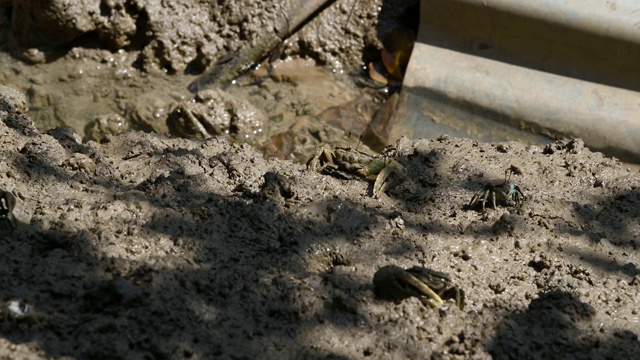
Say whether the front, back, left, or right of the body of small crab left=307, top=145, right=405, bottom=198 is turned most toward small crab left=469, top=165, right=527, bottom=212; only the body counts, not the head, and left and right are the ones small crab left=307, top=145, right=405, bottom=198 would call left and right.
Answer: left

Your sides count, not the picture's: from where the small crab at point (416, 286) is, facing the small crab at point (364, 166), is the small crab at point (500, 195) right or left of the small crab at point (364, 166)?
right

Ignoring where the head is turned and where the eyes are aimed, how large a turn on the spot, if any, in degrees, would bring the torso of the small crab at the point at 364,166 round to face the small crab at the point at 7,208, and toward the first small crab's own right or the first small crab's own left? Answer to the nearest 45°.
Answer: approximately 45° to the first small crab's own right

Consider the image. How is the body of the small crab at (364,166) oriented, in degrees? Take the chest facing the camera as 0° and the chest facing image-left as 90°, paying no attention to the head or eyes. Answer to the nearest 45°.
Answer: approximately 0°

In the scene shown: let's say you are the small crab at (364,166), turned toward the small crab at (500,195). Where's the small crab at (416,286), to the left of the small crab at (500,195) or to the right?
right

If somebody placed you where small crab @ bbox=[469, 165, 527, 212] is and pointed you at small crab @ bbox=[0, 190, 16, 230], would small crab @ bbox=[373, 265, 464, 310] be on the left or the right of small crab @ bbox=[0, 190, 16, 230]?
left

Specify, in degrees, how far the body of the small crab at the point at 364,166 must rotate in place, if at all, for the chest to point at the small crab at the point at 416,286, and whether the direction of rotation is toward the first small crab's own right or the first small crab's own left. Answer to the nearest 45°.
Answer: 0° — it already faces it
